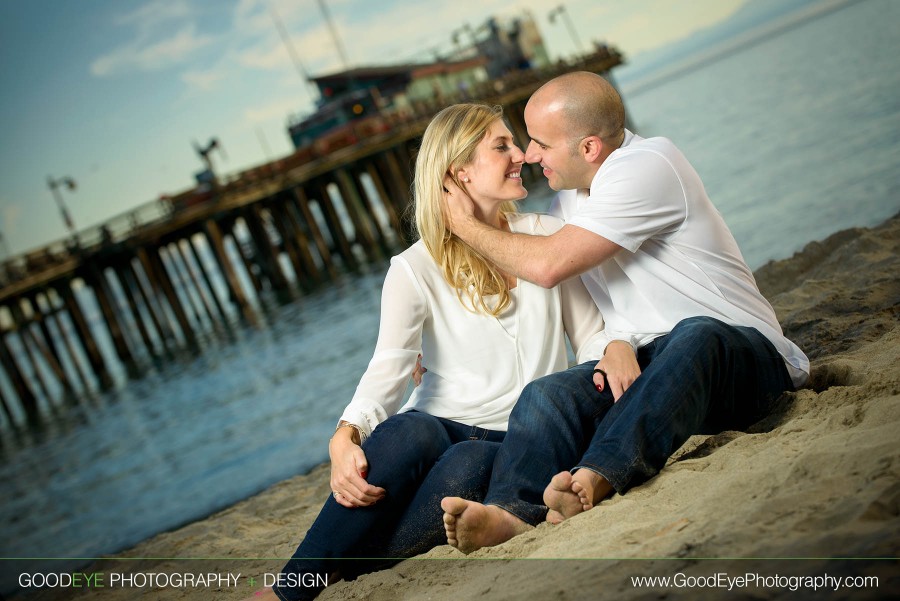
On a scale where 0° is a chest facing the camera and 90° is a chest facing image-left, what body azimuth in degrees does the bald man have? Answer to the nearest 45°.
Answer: approximately 90°

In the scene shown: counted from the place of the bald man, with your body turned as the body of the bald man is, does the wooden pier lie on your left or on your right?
on your right
